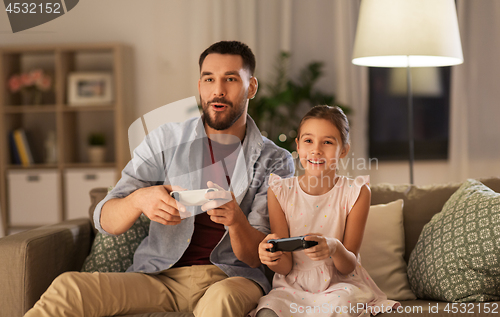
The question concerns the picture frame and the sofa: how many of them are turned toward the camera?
2

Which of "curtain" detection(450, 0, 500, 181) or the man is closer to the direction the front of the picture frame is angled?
the man

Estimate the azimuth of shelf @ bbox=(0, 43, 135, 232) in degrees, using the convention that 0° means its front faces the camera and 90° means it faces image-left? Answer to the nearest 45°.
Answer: approximately 0°

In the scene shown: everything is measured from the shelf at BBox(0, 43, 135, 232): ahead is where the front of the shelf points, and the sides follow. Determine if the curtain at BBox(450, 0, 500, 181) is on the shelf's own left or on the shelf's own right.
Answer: on the shelf's own left

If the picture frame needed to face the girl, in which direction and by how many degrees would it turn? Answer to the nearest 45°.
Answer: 0° — it already faces them

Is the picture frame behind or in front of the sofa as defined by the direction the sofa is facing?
behind

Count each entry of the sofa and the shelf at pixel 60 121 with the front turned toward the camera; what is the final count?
2
